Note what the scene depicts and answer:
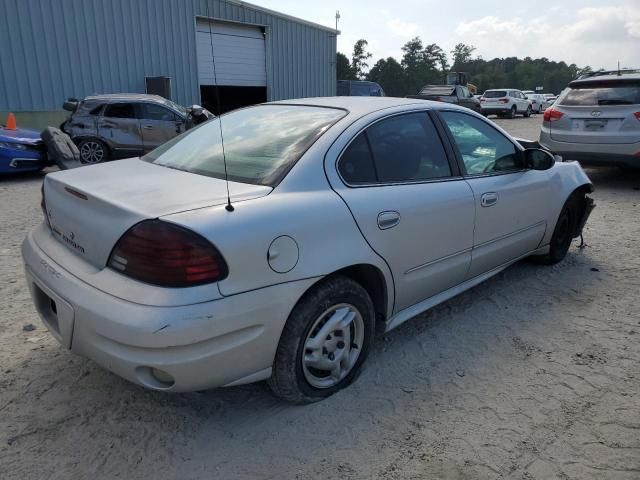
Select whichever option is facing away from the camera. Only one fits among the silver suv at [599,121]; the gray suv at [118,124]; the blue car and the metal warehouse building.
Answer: the silver suv at [599,121]

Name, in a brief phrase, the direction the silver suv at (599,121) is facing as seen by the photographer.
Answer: facing away from the viewer

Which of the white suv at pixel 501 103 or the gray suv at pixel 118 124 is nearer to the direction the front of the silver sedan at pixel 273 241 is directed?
the white suv

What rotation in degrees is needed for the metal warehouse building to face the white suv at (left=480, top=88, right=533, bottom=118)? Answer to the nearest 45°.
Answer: approximately 90° to its left

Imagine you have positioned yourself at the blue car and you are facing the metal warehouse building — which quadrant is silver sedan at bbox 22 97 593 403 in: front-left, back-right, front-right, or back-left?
back-right

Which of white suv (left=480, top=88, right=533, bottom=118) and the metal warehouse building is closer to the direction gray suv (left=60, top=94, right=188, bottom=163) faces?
the white suv

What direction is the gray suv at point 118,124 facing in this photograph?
to the viewer's right

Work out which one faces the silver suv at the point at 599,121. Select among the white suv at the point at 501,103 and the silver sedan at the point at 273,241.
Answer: the silver sedan

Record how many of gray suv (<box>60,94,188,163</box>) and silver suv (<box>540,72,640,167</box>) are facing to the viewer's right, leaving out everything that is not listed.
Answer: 1

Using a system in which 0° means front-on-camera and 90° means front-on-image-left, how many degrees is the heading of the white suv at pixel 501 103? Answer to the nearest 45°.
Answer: approximately 225°

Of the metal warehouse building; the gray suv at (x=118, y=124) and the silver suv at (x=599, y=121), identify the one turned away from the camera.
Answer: the silver suv at (x=599, y=121)

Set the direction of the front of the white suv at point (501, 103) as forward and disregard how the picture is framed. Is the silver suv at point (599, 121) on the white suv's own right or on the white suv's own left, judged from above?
on the white suv's own right

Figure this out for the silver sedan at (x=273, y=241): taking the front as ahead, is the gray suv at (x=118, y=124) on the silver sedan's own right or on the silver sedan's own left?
on the silver sedan's own left

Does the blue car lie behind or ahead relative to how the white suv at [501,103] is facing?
behind
